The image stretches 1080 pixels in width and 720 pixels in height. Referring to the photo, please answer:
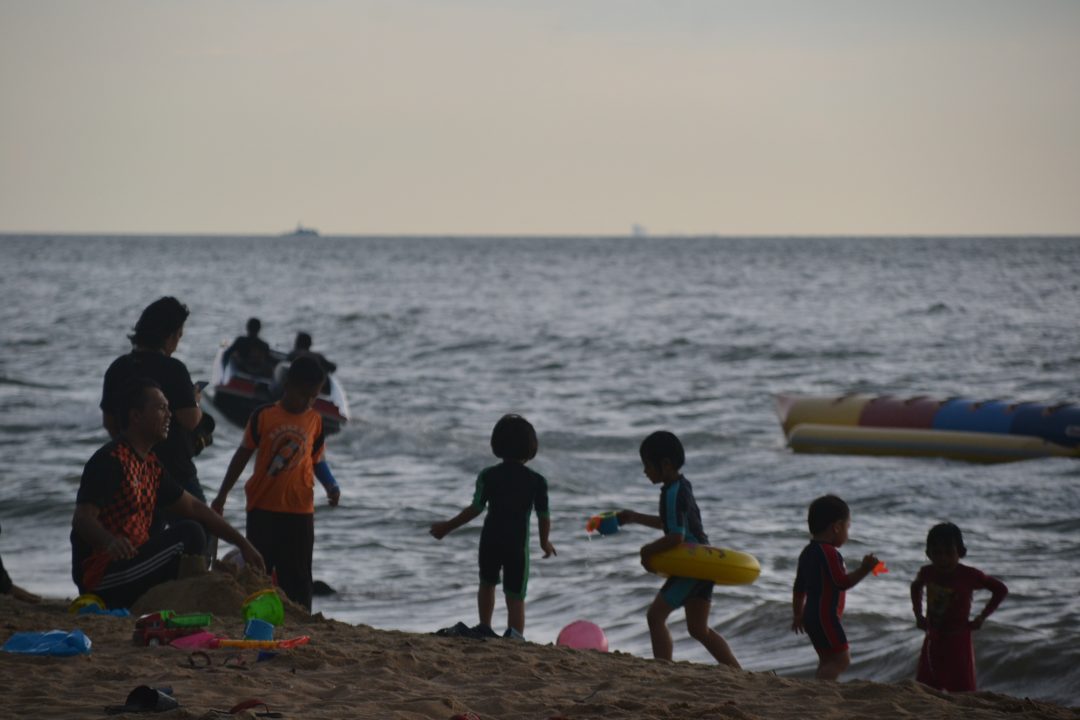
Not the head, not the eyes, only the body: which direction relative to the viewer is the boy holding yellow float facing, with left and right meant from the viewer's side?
facing to the left of the viewer

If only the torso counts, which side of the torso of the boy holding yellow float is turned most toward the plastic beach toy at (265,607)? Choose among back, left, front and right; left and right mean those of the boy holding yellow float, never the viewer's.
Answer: front

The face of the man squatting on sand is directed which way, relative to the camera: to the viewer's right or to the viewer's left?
to the viewer's right

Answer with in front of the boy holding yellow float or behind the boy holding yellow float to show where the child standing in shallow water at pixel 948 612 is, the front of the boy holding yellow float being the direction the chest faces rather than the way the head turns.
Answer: behind

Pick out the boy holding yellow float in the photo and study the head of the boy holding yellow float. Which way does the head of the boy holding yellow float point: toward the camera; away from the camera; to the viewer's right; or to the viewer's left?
to the viewer's left

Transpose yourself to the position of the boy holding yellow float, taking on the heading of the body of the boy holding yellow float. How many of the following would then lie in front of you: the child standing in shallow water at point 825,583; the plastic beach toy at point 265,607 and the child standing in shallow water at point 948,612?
1

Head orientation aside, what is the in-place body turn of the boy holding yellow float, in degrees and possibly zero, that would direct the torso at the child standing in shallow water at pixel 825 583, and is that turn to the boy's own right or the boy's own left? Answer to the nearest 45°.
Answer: approximately 135° to the boy's own left

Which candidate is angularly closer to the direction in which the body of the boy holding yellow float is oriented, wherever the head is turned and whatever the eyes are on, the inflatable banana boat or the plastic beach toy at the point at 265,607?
the plastic beach toy
